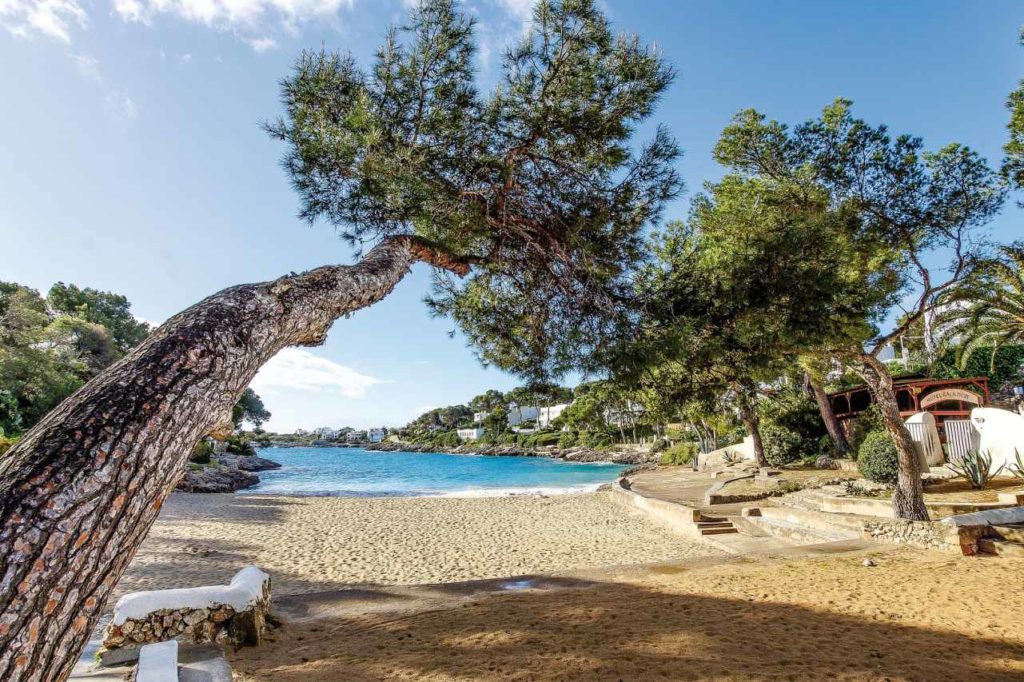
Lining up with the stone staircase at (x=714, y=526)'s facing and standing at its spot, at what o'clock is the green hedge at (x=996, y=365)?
The green hedge is roughly at 7 o'clock from the stone staircase.

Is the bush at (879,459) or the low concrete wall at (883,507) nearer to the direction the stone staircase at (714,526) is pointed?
the low concrete wall

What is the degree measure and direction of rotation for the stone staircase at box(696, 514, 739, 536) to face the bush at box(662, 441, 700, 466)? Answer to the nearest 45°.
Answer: approximately 180°

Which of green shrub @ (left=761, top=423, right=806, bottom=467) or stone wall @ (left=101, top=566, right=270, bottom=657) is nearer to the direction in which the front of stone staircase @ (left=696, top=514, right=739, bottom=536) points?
the stone wall

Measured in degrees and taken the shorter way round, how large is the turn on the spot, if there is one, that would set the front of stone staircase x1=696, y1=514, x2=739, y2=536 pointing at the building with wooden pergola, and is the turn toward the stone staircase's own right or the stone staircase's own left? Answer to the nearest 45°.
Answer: approximately 135° to the stone staircase's own left

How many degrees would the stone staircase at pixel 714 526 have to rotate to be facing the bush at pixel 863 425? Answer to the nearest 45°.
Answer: approximately 135° to its left

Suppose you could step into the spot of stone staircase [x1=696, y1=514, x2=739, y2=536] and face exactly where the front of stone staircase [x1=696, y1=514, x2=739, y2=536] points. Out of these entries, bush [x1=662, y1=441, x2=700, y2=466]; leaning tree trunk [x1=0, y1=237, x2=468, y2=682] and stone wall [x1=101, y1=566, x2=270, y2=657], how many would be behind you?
1

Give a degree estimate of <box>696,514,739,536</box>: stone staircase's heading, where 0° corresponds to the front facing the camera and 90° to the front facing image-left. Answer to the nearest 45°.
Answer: approximately 0°

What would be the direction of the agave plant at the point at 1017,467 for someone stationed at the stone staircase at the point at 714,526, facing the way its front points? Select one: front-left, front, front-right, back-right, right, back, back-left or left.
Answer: left
